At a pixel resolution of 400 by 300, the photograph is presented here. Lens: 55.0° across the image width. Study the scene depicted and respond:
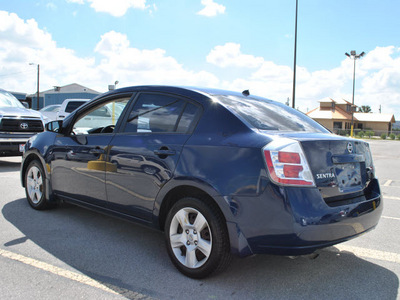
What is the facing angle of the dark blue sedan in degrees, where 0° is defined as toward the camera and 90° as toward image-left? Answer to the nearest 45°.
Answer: approximately 135°

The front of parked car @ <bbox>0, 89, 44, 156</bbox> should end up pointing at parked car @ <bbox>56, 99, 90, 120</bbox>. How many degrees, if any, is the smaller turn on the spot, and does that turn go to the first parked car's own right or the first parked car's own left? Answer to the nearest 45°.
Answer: approximately 135° to the first parked car's own left

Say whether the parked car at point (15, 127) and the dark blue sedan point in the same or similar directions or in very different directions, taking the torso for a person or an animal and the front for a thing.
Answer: very different directions

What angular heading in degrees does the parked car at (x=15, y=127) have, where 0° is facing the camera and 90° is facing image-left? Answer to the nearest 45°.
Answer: approximately 315°

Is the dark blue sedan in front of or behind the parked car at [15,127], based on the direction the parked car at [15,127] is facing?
in front

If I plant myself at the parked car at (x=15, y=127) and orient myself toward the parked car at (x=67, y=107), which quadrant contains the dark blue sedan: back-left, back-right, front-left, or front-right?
back-right

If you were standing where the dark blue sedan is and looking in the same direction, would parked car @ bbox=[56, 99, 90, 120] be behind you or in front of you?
in front
